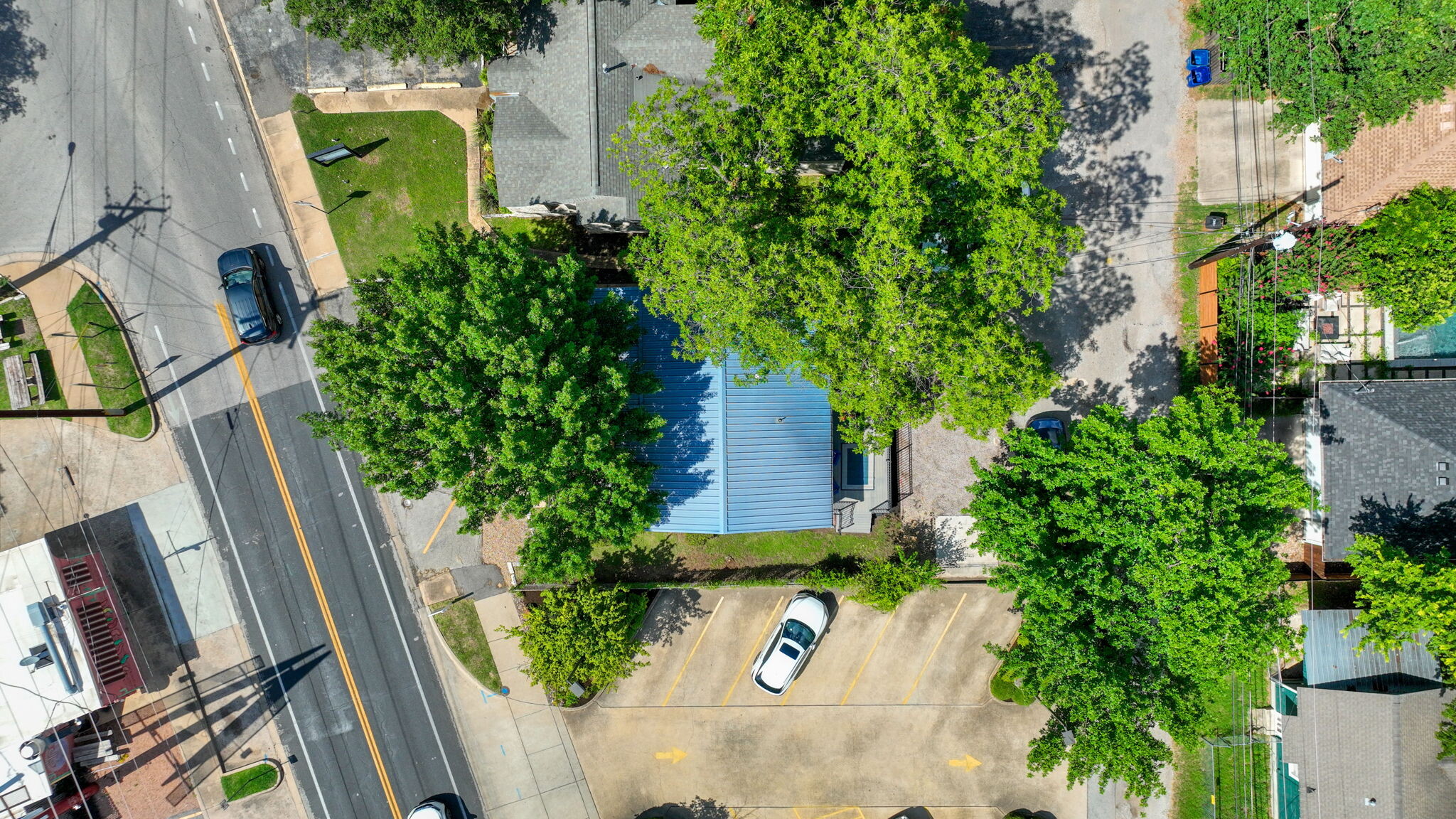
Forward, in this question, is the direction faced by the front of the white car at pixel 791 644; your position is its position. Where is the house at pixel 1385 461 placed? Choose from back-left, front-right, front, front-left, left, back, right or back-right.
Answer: front-right

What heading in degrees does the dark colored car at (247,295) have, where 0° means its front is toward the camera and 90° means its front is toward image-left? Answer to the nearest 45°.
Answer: approximately 180°

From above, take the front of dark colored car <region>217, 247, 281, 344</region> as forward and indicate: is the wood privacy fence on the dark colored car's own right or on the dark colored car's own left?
on the dark colored car's own right

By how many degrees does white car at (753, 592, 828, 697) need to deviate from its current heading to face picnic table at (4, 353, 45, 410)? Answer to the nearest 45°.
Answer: approximately 135° to its left

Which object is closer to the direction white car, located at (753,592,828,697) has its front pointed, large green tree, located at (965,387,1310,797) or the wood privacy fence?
the wood privacy fence

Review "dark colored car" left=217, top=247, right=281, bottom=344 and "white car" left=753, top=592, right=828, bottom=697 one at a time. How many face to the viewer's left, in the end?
0

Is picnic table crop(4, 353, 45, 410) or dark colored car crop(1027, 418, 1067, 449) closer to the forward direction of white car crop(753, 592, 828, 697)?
the dark colored car

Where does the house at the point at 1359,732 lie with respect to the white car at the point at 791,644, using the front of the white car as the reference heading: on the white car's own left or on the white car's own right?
on the white car's own right

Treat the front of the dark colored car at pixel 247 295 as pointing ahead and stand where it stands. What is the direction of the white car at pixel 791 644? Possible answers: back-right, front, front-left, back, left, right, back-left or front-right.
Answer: back-right

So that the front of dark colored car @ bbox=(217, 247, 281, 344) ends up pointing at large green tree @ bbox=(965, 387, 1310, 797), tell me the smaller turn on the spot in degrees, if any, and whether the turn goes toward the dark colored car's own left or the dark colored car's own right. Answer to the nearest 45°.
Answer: approximately 135° to the dark colored car's own right

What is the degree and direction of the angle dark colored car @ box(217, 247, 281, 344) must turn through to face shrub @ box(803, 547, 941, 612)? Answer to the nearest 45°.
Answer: approximately 135° to its right

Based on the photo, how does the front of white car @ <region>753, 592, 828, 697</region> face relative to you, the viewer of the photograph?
facing away from the viewer and to the right of the viewer
